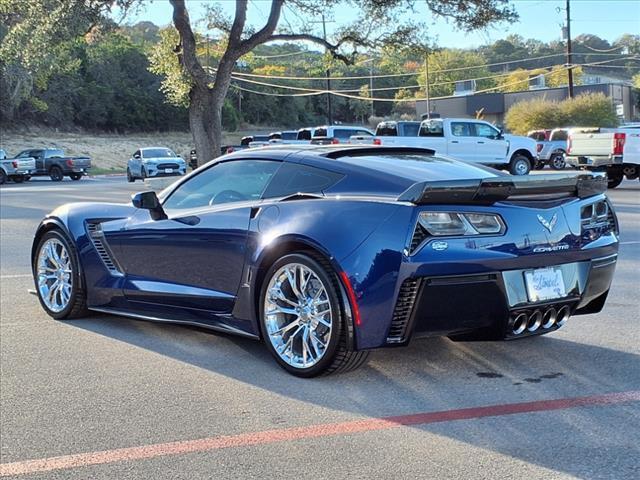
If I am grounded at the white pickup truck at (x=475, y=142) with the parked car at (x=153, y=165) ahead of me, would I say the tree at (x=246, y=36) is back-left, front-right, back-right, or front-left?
front-left

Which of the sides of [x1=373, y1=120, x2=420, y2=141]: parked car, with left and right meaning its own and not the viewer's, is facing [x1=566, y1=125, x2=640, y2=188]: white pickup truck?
right

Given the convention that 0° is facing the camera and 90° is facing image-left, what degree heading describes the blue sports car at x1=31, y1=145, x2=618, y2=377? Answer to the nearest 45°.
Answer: approximately 135°

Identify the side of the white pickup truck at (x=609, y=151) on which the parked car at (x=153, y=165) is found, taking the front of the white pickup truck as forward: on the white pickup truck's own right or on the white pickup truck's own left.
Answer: on the white pickup truck's own left

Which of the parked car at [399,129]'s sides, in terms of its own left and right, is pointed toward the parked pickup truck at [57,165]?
left

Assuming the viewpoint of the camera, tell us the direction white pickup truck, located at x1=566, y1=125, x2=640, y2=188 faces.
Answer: facing away from the viewer and to the right of the viewer

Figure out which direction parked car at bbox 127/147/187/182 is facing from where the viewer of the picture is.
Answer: facing the viewer and to the right of the viewer

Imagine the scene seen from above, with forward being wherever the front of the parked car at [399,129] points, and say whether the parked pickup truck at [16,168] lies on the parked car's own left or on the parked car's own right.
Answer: on the parked car's own left

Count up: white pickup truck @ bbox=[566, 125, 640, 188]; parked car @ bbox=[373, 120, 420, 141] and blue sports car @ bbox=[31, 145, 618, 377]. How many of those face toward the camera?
0

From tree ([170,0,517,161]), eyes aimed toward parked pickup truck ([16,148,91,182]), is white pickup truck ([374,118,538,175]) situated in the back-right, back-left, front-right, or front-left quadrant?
back-right

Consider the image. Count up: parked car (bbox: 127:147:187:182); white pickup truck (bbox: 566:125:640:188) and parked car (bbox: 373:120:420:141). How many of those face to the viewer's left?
0

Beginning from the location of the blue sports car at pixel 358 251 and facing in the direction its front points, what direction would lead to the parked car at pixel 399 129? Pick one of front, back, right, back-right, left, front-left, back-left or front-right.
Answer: front-right
